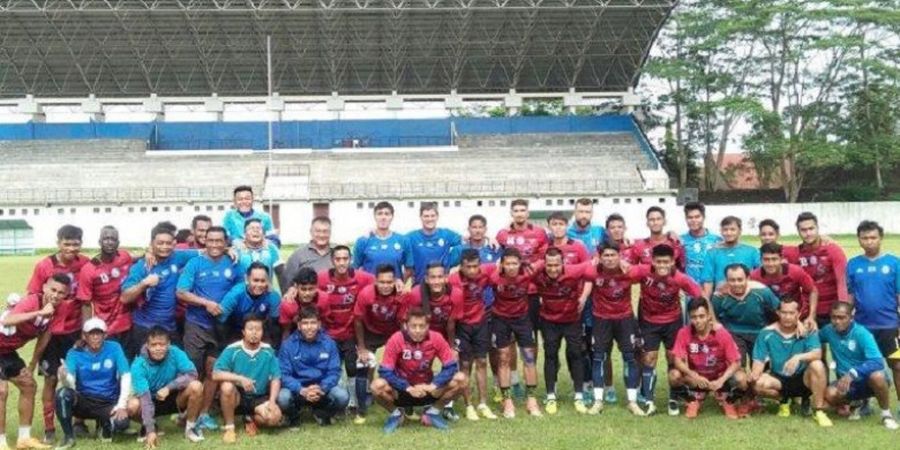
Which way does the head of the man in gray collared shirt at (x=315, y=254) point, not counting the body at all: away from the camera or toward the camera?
toward the camera

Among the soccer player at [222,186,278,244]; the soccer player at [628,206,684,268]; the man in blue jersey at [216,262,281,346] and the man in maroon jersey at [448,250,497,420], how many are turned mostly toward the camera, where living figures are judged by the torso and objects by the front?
4

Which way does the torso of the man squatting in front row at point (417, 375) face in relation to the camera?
toward the camera

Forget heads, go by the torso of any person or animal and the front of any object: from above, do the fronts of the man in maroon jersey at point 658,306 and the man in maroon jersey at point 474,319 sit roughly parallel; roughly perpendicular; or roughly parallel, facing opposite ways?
roughly parallel

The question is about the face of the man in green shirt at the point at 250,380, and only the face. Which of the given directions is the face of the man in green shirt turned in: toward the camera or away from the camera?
toward the camera

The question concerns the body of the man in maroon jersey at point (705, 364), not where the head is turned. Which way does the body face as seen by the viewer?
toward the camera

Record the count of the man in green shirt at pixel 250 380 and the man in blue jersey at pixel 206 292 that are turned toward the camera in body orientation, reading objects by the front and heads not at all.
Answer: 2

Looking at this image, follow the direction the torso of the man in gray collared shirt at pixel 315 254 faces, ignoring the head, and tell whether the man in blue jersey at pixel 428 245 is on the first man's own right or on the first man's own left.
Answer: on the first man's own left

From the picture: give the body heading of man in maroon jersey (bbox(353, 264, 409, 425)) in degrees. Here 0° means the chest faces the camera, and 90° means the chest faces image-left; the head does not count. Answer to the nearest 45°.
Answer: approximately 0°

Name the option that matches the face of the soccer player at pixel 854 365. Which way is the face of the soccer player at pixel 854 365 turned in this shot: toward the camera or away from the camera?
toward the camera

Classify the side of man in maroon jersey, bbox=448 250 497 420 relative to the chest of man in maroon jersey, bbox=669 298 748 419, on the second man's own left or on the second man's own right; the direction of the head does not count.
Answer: on the second man's own right
